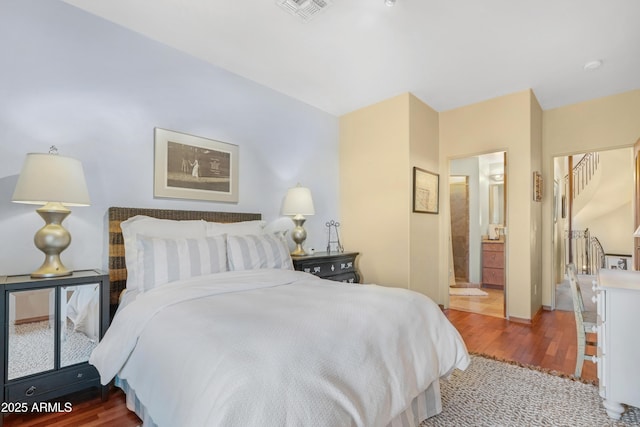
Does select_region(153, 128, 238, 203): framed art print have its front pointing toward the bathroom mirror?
no

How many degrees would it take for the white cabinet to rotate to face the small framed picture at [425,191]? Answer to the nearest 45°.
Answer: approximately 45° to its right

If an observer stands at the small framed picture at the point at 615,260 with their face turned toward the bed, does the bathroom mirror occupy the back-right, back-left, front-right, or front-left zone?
front-right

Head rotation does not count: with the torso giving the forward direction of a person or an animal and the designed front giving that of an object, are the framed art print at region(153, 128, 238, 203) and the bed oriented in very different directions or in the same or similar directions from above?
same or similar directions

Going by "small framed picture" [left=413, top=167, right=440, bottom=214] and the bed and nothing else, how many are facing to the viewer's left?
0

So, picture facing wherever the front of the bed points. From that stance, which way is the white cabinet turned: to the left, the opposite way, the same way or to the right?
the opposite way

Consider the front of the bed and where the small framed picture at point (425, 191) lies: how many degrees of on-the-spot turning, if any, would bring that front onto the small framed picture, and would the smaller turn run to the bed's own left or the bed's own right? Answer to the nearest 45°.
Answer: approximately 90° to the bed's own left

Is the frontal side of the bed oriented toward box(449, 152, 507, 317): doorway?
no

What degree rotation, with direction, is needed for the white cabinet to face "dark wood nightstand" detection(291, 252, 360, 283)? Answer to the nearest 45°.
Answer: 0° — it already faces it

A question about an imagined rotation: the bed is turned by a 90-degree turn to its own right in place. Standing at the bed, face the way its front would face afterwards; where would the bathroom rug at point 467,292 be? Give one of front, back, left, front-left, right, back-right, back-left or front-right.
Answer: back

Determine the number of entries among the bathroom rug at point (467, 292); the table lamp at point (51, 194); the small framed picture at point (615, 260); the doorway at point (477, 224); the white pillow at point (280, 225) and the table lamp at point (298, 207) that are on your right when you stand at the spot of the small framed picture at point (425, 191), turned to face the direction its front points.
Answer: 3

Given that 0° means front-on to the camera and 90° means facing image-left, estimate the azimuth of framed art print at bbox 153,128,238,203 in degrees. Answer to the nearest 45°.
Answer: approximately 315°

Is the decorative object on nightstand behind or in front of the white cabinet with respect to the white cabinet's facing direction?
in front

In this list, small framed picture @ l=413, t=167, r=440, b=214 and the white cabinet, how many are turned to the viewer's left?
1

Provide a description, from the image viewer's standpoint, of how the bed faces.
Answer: facing the viewer and to the right of the viewer

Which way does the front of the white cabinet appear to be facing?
to the viewer's left
